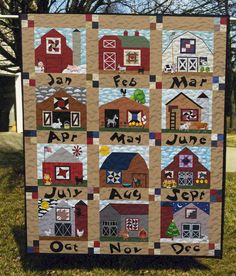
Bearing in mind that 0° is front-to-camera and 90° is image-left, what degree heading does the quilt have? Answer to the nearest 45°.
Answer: approximately 0°
